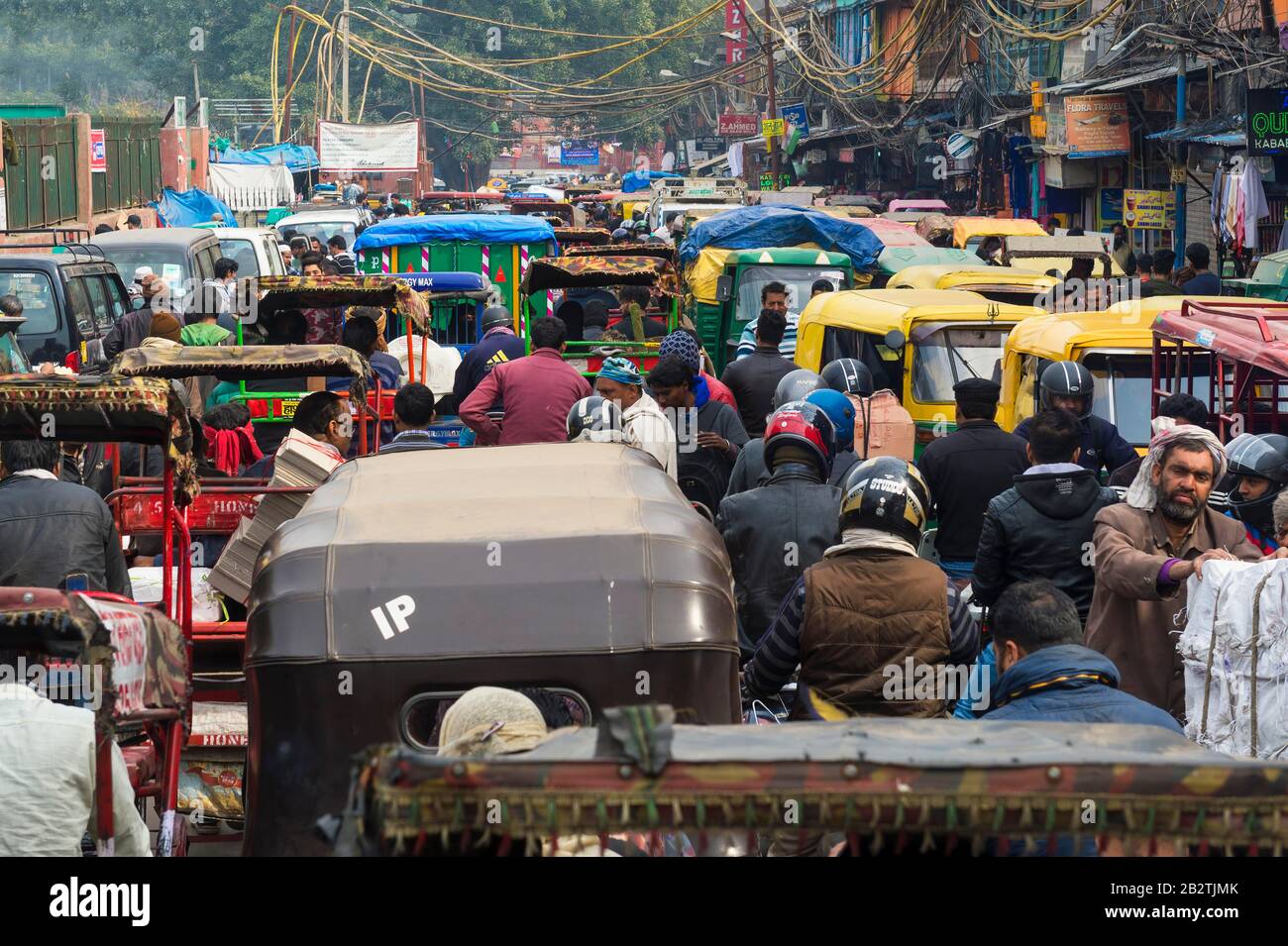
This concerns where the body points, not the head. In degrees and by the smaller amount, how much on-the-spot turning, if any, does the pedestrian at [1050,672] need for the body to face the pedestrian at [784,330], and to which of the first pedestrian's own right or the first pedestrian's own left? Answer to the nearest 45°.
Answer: approximately 45° to the first pedestrian's own right

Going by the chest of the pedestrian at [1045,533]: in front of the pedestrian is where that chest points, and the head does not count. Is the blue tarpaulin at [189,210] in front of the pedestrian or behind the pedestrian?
in front

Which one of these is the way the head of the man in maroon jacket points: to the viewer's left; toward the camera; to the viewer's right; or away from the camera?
away from the camera

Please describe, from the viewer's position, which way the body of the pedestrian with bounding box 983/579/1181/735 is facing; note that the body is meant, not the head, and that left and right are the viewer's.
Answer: facing away from the viewer and to the left of the viewer

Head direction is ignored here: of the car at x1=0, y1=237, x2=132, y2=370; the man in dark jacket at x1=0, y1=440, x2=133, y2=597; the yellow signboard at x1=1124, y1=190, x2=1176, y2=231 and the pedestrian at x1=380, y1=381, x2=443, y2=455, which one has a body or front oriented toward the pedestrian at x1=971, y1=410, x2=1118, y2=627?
the yellow signboard

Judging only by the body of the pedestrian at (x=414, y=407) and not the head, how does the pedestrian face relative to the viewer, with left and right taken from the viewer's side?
facing away from the viewer

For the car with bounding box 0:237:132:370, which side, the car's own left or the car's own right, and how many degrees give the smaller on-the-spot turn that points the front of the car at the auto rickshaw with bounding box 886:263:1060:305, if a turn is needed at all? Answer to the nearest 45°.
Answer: approximately 45° to the car's own right

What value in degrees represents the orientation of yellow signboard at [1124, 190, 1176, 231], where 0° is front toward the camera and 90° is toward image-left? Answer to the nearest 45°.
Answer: approximately 0°

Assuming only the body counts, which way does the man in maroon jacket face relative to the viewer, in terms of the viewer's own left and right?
facing away from the viewer

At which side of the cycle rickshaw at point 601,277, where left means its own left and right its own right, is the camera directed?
back

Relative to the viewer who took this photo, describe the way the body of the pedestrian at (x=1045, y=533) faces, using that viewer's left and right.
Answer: facing away from the viewer

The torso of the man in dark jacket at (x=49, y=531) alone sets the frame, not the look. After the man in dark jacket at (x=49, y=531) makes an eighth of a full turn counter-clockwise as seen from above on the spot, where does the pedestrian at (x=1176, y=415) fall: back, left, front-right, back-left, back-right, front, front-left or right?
back-right

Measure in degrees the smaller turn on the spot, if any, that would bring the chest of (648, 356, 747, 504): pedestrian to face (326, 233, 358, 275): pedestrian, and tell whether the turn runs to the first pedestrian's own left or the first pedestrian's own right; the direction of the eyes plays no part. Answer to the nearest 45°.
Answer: approximately 135° to the first pedestrian's own right

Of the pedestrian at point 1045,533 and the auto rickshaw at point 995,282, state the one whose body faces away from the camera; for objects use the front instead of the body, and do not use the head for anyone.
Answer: the pedestrian

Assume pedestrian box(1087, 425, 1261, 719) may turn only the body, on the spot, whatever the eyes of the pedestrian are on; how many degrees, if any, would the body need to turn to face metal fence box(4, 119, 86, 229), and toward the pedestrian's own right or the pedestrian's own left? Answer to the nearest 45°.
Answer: approximately 180°

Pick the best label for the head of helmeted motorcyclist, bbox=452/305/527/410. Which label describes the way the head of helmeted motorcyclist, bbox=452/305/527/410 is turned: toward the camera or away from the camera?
away from the camera

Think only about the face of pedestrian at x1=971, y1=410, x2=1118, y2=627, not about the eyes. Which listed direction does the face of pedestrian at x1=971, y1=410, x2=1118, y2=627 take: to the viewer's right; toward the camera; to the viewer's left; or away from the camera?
away from the camera

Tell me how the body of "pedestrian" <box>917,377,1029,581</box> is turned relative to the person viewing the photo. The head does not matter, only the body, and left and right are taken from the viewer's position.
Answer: facing away from the viewer
